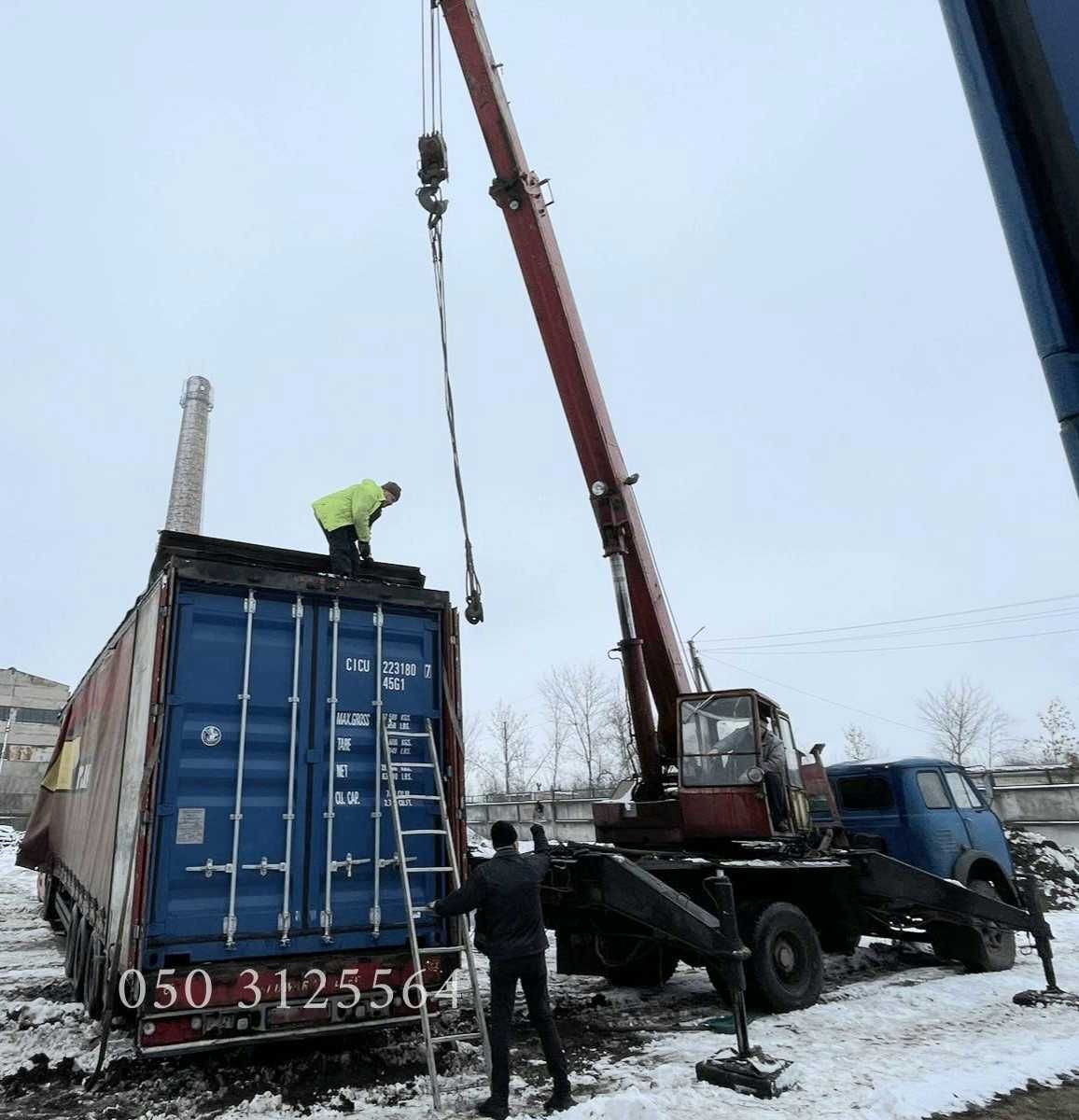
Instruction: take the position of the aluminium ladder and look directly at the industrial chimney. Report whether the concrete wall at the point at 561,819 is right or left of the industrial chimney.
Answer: right

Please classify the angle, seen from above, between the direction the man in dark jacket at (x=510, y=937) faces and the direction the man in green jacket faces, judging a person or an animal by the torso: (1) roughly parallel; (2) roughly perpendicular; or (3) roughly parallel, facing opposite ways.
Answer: roughly perpendicular

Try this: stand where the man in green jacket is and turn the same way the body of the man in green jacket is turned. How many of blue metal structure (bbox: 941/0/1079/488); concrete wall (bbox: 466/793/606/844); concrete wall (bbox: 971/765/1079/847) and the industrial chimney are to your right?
1

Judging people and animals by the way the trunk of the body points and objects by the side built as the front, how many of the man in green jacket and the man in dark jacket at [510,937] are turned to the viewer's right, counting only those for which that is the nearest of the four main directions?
1

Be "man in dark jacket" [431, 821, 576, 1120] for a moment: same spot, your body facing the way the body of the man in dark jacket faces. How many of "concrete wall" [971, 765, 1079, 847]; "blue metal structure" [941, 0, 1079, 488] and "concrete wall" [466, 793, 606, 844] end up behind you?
1

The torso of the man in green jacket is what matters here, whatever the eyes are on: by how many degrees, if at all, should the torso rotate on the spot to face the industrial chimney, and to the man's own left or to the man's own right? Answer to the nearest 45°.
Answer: approximately 90° to the man's own left

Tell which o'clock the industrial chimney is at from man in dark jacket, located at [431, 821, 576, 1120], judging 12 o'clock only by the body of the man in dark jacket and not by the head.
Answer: The industrial chimney is roughly at 11 o'clock from the man in dark jacket.

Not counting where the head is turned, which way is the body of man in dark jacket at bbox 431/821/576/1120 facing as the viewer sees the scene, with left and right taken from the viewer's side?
facing away from the viewer

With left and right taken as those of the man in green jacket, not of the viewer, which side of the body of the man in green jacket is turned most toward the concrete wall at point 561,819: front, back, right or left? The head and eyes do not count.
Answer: left

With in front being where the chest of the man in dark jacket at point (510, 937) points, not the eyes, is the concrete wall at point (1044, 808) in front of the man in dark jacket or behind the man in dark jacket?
in front

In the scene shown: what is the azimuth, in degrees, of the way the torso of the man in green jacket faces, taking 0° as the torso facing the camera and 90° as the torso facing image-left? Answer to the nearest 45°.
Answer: approximately 270°

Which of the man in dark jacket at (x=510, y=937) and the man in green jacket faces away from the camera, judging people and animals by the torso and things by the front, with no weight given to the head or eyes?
the man in dark jacket

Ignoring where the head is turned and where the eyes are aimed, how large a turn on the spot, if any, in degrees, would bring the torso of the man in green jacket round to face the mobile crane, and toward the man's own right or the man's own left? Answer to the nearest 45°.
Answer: approximately 45° to the man's own left
